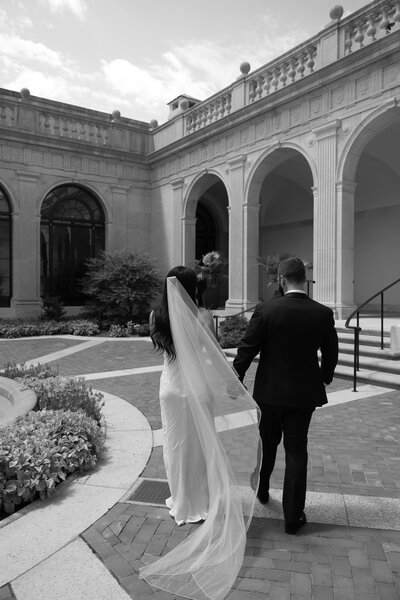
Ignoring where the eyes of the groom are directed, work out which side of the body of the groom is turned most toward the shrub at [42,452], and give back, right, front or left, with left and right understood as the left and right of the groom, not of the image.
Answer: left

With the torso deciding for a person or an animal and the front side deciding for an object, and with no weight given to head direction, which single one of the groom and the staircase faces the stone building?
the groom

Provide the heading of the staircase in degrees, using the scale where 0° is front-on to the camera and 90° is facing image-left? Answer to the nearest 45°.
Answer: approximately 45°

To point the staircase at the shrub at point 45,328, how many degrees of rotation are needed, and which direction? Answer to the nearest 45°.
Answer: approximately 45° to its right

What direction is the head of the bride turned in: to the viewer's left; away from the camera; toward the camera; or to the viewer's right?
away from the camera

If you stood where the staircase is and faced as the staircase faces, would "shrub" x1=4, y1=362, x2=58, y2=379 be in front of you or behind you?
in front

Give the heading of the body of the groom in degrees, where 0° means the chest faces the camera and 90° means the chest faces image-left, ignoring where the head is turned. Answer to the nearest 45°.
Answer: approximately 180°

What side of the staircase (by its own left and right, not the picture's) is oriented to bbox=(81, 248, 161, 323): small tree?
right

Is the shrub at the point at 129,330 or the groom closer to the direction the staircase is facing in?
the groom

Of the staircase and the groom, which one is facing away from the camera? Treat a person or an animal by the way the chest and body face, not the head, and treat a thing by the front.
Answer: the groom

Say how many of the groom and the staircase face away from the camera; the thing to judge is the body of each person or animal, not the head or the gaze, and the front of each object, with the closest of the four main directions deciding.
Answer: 1

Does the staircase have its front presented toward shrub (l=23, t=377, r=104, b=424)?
yes

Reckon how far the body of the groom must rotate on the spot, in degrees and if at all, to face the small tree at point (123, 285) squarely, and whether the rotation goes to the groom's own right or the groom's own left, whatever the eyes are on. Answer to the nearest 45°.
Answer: approximately 45° to the groom's own left

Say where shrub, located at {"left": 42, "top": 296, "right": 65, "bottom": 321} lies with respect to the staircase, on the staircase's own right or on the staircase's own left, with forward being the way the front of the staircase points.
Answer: on the staircase's own right
